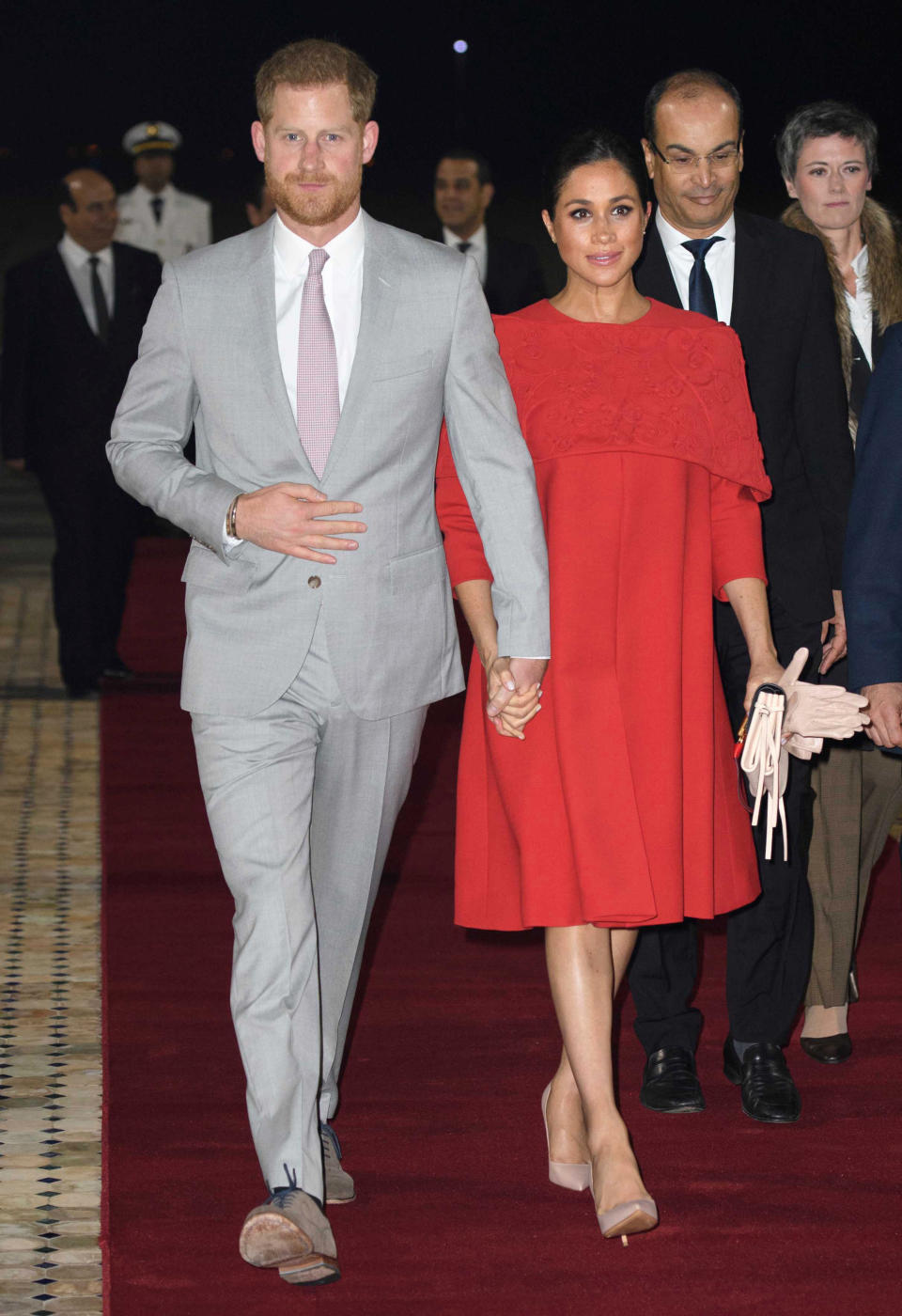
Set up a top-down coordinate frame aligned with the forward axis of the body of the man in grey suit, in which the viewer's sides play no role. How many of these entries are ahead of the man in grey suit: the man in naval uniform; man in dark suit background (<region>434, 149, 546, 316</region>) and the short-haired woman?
0

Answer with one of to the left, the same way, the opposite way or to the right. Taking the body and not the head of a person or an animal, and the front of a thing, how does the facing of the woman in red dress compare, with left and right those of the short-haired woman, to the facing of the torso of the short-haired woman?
the same way

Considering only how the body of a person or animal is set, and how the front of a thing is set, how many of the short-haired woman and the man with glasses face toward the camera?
2

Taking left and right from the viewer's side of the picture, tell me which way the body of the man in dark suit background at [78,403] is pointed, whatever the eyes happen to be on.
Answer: facing the viewer and to the right of the viewer

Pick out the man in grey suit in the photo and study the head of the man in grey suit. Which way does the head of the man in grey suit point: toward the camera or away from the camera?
toward the camera

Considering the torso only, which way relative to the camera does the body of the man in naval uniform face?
toward the camera

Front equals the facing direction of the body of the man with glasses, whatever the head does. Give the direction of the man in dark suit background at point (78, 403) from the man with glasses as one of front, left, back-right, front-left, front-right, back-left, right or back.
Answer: back-right

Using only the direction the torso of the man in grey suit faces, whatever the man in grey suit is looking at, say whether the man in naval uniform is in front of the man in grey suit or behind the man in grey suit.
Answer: behind

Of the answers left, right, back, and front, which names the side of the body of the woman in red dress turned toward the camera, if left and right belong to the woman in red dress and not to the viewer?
front

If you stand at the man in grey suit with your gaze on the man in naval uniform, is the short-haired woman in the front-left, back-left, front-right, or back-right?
front-right

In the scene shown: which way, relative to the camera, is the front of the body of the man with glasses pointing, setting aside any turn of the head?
toward the camera
